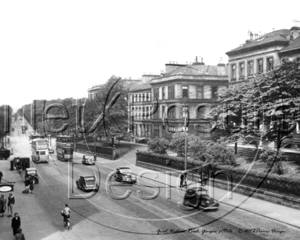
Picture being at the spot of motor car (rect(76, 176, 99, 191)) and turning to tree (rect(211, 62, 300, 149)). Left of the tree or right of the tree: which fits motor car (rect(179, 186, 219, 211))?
right

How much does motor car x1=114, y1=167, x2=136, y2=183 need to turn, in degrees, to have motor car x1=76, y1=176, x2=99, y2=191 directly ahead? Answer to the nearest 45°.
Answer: approximately 90° to its right

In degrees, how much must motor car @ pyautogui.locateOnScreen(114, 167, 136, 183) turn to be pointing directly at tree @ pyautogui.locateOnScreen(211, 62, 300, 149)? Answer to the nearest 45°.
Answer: approximately 45° to its left

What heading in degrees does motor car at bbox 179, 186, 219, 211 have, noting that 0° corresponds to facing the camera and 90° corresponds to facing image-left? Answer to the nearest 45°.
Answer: approximately 315°
